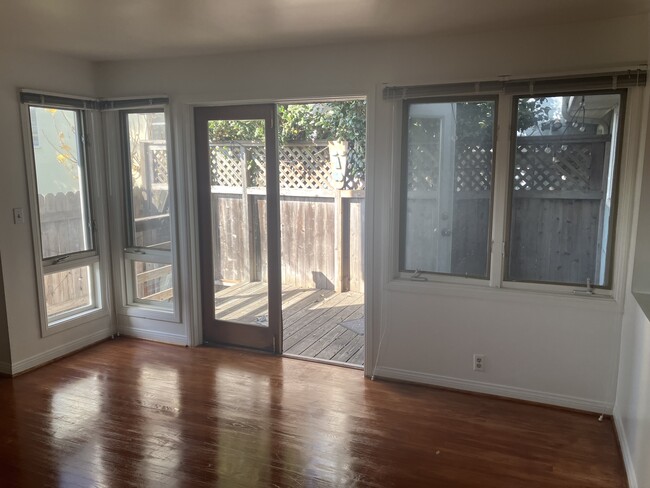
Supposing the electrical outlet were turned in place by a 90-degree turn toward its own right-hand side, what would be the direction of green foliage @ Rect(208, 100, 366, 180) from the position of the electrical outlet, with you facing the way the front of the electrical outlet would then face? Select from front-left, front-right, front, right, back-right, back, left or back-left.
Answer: front-right

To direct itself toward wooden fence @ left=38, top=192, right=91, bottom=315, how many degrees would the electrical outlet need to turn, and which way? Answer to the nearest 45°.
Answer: approximately 90° to its right

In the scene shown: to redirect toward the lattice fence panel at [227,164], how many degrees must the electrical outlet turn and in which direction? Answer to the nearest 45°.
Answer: approximately 90° to its right

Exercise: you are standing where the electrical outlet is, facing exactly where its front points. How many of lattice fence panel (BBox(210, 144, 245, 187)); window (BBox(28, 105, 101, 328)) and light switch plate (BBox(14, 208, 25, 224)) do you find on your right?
3

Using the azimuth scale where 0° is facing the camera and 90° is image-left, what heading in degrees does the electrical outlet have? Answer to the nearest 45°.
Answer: approximately 0°

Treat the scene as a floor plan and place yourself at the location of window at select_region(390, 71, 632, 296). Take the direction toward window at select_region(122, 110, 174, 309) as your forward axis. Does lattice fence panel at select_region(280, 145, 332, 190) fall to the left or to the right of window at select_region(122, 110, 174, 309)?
right

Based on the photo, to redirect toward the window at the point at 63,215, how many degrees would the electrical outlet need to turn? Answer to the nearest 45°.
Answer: approximately 90° to its right

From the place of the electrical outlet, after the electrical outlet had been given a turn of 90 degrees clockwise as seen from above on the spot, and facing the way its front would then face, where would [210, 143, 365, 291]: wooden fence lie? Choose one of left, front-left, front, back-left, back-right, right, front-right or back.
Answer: front-right
